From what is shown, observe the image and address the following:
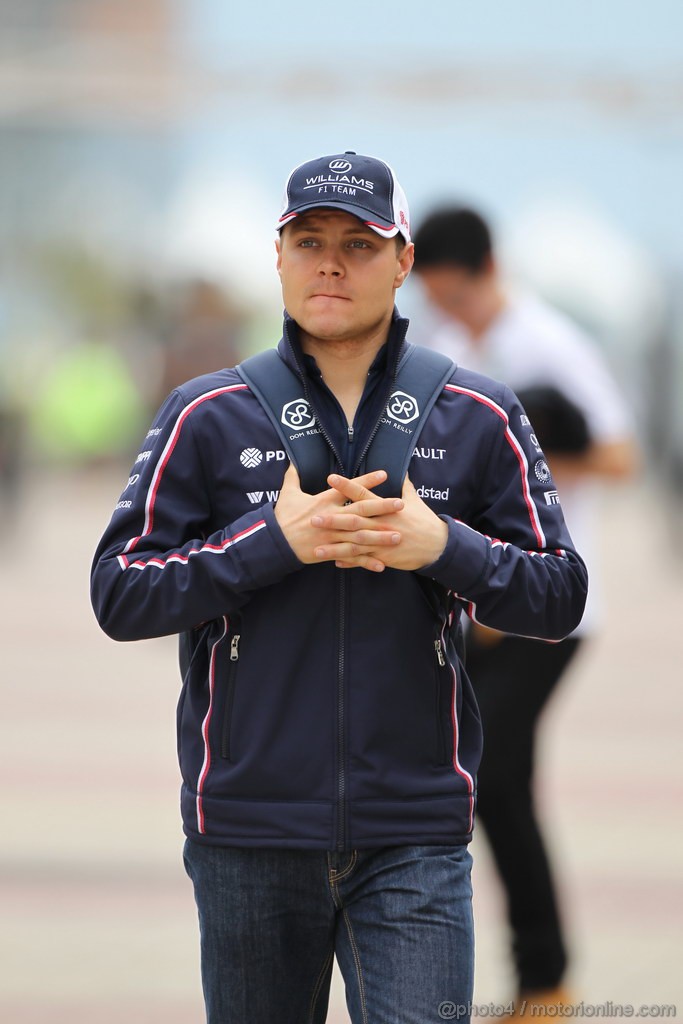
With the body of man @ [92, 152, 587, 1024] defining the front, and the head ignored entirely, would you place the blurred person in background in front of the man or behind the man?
behind

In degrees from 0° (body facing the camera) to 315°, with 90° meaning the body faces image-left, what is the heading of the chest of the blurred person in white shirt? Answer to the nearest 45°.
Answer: approximately 45°

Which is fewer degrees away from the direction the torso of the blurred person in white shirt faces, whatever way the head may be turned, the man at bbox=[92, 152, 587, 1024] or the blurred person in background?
the man

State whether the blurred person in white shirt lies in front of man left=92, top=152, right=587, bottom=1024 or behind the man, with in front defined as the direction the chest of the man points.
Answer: behind
